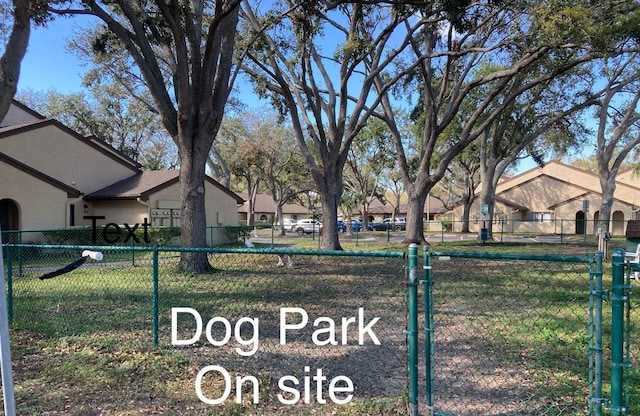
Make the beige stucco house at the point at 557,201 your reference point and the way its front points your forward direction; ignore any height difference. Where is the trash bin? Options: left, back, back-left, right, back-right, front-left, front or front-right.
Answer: front

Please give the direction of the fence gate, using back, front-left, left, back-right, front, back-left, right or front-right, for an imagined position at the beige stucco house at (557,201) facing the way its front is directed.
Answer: front

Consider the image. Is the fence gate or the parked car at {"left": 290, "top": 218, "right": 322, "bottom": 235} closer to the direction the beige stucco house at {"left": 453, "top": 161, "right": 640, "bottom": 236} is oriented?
the fence gate

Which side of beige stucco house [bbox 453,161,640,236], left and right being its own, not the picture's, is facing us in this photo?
front

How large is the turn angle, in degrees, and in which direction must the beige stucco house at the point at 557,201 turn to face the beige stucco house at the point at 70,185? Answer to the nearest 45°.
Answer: approximately 45° to its right

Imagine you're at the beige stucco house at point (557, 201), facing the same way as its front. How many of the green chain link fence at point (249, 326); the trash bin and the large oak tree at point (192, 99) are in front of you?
3

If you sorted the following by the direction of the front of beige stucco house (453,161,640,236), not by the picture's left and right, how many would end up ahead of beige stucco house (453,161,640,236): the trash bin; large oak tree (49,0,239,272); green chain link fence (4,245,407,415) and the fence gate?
4

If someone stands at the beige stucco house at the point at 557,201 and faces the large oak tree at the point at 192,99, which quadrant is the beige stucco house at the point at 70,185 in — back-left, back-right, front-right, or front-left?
front-right

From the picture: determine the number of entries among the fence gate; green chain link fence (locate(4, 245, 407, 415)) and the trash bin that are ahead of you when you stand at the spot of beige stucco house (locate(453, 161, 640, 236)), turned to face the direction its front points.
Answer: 3
